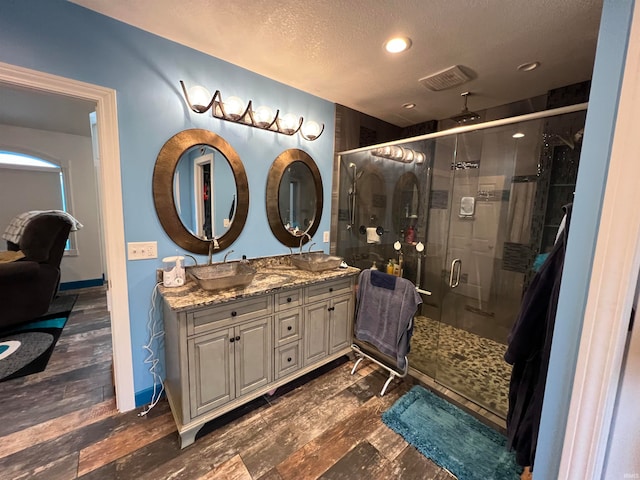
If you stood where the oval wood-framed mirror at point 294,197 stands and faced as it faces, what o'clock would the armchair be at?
The armchair is roughly at 5 o'clock from the oval wood-framed mirror.

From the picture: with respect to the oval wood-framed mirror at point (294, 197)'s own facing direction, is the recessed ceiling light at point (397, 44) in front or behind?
in front

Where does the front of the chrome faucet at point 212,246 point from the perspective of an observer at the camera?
facing the viewer and to the right of the viewer

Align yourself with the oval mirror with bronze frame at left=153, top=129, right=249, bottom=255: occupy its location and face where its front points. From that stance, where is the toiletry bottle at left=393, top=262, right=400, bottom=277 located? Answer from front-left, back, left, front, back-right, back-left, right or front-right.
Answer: front-left

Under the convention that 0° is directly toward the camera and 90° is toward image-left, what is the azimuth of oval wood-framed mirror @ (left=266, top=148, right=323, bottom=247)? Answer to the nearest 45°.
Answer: approximately 315°

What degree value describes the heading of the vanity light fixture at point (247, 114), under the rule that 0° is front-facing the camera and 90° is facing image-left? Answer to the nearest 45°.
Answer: approximately 315°

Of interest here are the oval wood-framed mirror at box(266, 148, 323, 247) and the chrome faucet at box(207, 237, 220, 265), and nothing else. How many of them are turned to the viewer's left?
0
